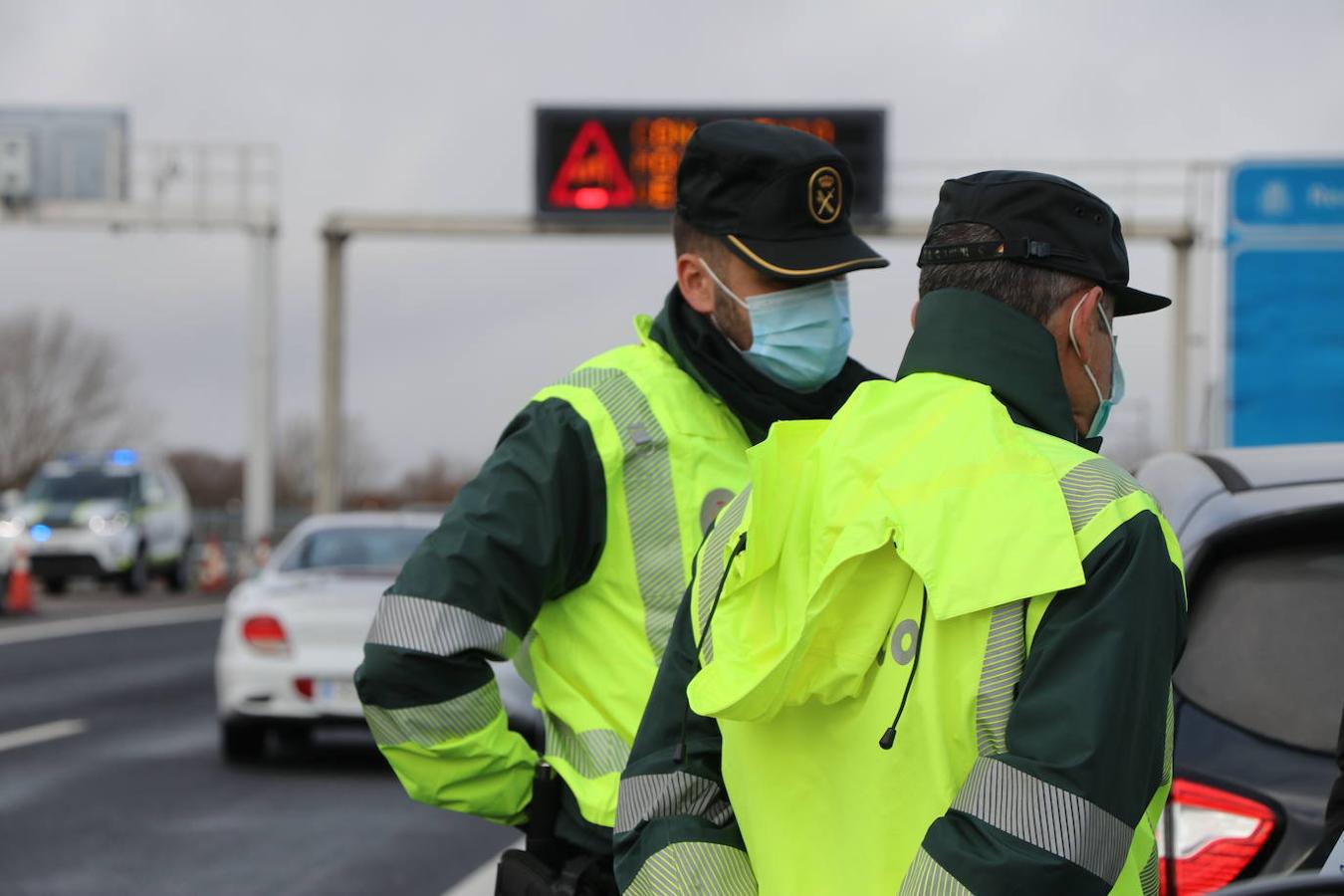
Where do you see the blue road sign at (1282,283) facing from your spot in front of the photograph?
facing the viewer

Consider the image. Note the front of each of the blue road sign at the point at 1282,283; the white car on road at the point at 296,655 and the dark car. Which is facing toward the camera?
the blue road sign

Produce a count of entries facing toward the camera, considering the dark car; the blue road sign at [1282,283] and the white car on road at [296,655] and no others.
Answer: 1

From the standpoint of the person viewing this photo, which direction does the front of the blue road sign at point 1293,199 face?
facing the viewer

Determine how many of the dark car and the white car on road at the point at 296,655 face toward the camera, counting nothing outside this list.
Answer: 0

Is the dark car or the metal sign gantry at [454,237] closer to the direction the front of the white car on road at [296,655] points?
the metal sign gantry

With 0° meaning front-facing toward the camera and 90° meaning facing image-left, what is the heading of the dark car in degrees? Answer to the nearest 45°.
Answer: approximately 135°

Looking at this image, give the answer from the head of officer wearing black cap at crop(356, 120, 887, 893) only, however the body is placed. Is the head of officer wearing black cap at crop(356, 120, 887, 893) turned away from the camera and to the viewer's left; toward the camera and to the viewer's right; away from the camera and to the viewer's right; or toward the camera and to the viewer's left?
toward the camera and to the viewer's right

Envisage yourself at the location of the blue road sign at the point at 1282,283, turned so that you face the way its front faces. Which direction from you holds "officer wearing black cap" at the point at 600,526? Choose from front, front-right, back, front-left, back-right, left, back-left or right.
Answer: front

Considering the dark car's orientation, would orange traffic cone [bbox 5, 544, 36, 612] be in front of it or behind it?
in front

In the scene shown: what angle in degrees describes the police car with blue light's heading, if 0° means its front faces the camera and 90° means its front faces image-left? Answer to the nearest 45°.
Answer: approximately 45°

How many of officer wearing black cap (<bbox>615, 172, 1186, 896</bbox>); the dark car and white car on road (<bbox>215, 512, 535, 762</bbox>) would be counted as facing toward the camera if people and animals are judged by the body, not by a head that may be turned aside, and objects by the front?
0

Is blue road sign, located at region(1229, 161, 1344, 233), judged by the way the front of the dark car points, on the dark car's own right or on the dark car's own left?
on the dark car's own right

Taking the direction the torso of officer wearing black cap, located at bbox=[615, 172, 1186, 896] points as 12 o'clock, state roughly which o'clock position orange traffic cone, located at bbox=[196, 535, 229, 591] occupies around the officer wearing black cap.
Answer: The orange traffic cone is roughly at 10 o'clock from the officer wearing black cap.

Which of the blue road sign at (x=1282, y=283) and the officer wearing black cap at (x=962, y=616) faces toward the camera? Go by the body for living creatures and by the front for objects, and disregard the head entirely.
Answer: the blue road sign

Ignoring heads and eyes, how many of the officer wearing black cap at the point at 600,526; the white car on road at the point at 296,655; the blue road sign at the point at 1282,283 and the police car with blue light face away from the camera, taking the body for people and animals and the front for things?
1

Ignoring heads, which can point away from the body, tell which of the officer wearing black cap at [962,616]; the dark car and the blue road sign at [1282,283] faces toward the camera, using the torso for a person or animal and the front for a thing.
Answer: the blue road sign

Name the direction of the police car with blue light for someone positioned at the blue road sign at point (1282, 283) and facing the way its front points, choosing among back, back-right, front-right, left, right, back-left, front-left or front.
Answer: back-right

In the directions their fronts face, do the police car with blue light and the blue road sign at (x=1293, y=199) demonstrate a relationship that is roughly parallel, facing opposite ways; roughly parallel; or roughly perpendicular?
roughly parallel

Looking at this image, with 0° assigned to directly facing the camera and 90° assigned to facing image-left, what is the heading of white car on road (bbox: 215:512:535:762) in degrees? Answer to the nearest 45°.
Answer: approximately 180°

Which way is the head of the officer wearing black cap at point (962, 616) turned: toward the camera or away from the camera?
away from the camera
